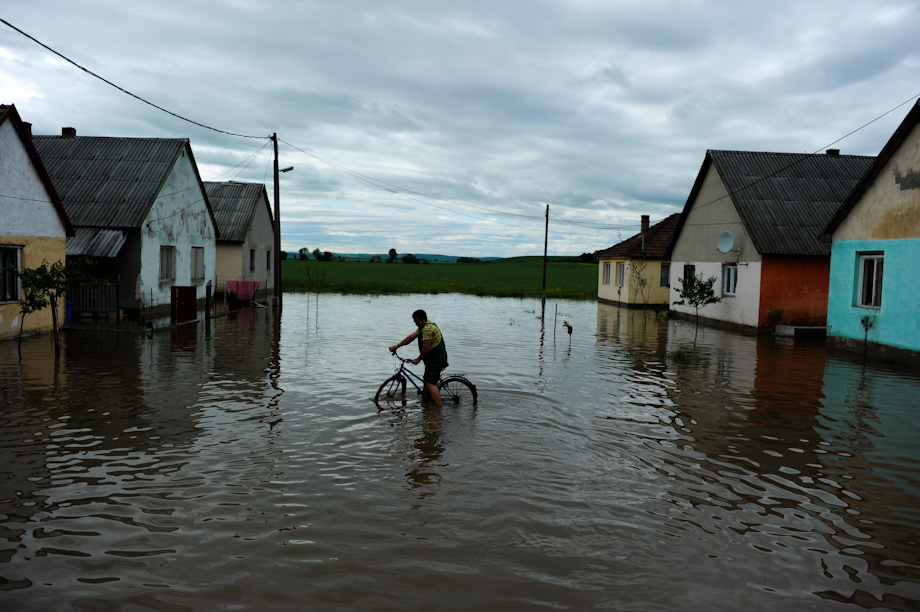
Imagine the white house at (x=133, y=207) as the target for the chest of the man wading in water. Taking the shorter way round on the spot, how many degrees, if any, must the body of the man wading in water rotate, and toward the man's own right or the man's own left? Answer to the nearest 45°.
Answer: approximately 45° to the man's own right

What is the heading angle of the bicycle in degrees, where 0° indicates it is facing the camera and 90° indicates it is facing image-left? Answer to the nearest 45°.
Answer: approximately 90°

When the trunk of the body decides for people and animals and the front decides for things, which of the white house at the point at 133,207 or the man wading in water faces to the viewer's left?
the man wading in water

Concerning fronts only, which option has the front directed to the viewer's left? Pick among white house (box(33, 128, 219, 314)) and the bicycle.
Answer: the bicycle

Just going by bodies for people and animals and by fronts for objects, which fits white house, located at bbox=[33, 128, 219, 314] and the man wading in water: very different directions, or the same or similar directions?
very different directions

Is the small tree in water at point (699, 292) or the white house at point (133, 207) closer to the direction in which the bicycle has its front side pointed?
the white house

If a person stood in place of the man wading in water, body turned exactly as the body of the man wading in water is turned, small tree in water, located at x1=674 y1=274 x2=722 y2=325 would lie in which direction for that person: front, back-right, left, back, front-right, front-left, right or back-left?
back-right

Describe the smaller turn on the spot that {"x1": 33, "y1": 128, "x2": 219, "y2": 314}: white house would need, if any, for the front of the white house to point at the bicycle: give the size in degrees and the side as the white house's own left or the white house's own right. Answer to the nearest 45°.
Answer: approximately 45° to the white house's own right

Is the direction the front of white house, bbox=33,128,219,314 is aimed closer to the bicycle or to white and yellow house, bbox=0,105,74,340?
the bicycle

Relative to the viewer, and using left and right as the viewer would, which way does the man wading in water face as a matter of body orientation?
facing to the left of the viewer

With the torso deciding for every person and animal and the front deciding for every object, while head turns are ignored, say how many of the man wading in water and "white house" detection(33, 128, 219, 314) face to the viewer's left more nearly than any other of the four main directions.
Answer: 1

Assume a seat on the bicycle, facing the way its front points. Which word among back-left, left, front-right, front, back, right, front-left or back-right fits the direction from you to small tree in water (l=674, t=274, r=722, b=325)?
back-right
